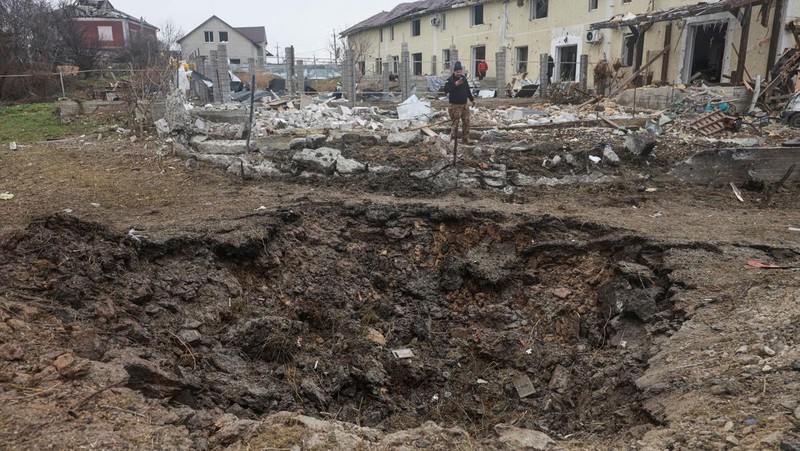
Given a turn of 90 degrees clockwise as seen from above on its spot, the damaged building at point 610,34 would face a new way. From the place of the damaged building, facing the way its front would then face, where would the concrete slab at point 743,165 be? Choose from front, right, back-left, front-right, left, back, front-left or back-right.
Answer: back-left

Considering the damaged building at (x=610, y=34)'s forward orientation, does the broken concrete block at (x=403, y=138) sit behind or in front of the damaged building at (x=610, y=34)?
in front

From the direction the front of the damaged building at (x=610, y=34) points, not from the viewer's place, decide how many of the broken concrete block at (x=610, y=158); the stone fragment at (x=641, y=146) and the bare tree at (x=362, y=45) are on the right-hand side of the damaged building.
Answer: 1

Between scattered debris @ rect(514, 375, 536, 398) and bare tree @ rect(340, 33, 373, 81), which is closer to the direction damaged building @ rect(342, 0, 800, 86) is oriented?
the scattered debris

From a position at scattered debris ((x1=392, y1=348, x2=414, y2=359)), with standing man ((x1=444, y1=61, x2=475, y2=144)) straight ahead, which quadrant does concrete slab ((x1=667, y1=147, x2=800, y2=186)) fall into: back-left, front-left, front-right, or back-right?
front-right

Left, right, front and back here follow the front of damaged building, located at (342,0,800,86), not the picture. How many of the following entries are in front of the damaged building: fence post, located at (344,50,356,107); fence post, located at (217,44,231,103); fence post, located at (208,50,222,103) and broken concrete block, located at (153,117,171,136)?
4

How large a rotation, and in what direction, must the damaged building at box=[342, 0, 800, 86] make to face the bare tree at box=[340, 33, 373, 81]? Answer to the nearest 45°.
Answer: approximately 90° to its right

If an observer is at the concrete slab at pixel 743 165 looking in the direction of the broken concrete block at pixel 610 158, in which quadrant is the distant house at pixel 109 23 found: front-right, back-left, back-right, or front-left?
front-right

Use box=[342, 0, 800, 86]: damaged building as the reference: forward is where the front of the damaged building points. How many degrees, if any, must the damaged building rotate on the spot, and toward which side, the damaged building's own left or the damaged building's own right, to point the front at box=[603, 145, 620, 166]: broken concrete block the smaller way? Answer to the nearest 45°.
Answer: approximately 45° to the damaged building's own left

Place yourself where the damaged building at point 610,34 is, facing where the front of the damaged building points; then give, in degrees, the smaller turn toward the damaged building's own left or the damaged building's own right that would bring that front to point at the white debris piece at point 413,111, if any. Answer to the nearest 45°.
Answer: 0° — it already faces it

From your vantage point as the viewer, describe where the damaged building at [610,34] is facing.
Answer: facing the viewer and to the left of the viewer

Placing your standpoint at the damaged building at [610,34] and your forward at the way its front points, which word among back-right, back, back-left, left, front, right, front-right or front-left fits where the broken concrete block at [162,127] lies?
front

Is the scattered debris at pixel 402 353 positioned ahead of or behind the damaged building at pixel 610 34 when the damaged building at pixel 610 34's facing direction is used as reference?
ahead

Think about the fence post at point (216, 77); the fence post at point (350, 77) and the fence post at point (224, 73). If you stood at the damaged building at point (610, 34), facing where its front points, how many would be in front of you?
3

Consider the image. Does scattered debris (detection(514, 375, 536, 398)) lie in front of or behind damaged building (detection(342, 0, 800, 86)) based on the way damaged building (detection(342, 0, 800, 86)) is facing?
in front

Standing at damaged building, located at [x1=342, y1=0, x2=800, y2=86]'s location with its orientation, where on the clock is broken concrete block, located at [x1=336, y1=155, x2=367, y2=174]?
The broken concrete block is roughly at 11 o'clock from the damaged building.

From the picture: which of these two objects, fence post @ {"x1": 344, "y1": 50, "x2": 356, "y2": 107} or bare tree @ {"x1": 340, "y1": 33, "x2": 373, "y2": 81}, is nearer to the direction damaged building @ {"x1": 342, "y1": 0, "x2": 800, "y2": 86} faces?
the fence post

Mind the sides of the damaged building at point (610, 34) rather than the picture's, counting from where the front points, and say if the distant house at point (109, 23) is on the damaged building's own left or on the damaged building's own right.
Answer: on the damaged building's own right
